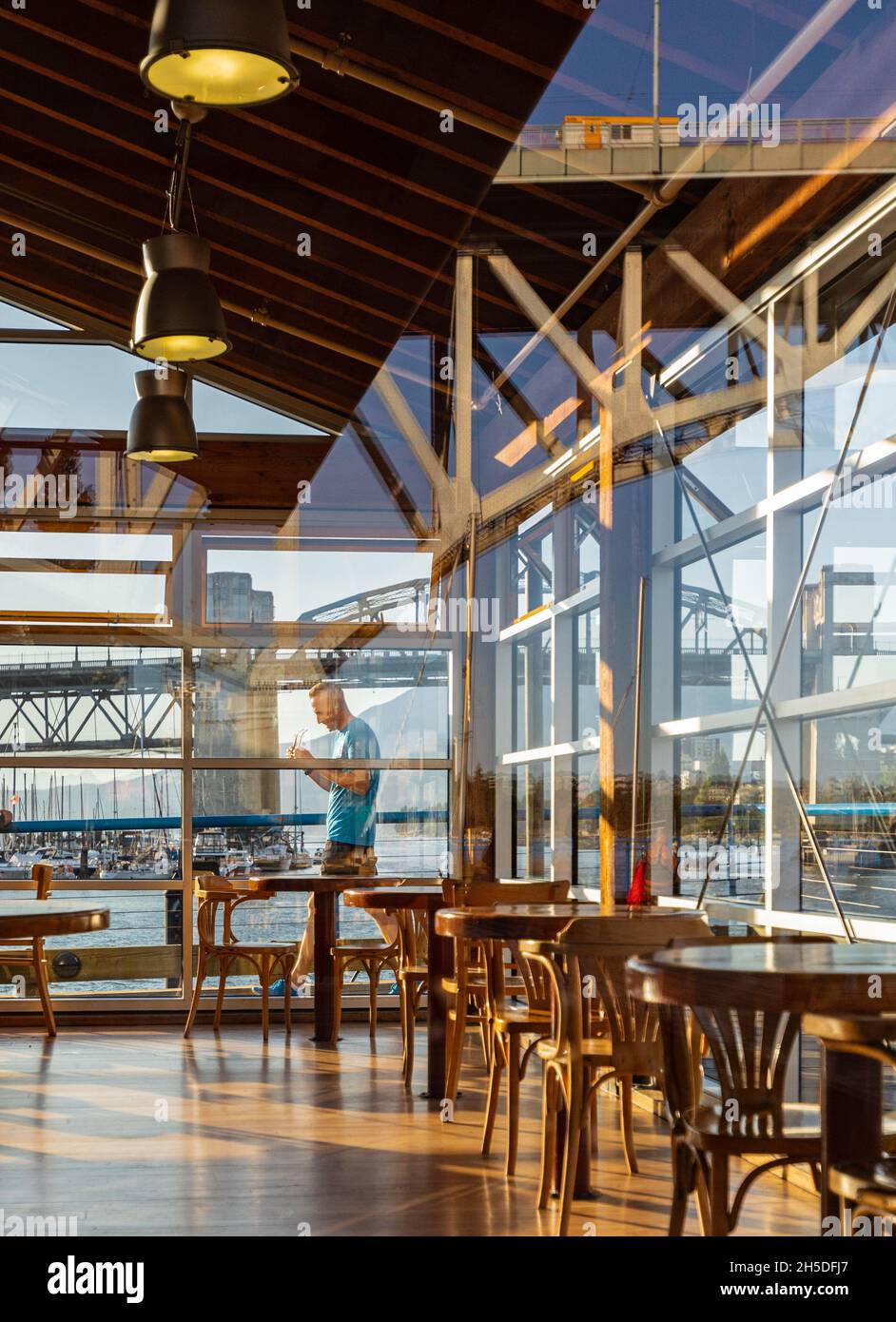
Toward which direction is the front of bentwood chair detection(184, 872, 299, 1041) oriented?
to the viewer's right

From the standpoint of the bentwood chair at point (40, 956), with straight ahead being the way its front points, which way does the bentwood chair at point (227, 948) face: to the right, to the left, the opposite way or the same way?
the opposite way

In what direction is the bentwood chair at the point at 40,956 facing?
to the viewer's left

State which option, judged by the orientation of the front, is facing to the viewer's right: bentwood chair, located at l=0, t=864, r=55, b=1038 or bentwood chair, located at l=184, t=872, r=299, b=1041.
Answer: bentwood chair, located at l=184, t=872, r=299, b=1041

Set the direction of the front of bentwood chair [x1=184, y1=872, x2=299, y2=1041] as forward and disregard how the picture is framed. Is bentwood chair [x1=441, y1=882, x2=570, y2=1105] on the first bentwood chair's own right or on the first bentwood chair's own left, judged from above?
on the first bentwood chair's own right

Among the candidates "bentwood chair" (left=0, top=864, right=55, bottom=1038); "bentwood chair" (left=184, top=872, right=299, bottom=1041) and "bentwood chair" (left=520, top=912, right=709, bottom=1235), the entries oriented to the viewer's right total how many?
1

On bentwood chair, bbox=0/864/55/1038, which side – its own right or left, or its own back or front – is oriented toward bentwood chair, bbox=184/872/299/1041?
back

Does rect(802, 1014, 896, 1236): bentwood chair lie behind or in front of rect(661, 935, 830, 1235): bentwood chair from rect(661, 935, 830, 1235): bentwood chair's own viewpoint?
in front

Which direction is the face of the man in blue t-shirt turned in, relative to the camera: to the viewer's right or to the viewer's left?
to the viewer's left
